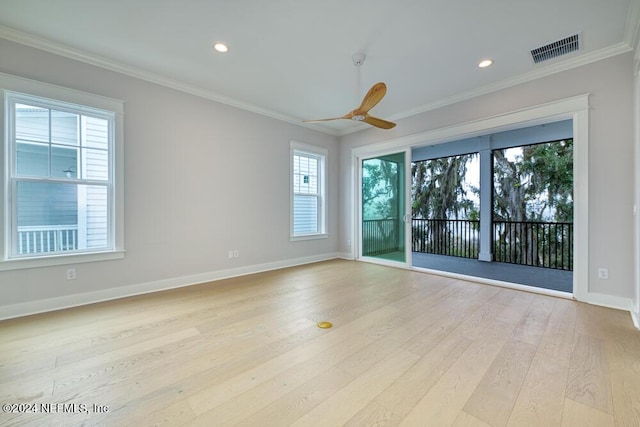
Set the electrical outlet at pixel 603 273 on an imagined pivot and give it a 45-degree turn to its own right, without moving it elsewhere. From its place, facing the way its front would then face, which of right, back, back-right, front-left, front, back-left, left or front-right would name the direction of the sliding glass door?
front-right

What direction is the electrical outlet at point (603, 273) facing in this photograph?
toward the camera

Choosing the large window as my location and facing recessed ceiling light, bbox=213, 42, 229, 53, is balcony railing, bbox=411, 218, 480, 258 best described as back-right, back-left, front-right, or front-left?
front-left

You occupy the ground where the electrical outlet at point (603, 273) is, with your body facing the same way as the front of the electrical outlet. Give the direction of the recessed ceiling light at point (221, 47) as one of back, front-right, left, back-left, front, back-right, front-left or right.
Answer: front-right

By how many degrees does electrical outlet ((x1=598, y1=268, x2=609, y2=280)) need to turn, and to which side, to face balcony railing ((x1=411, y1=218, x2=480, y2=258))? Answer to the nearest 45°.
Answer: approximately 135° to its right

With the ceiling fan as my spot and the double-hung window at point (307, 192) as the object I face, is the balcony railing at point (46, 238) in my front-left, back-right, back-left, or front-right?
front-left

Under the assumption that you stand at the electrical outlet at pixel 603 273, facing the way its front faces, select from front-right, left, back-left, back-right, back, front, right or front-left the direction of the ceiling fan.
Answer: front-right

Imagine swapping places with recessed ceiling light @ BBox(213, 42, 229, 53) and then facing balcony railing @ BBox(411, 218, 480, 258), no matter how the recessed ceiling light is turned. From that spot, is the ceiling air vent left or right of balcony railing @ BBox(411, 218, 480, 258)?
right
